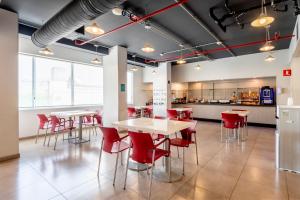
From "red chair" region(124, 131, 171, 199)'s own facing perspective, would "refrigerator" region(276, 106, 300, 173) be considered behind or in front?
in front

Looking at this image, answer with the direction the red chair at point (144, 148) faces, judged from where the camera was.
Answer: facing away from the viewer and to the right of the viewer

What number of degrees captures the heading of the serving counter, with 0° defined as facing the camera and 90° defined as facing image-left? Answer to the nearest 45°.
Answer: approximately 45°

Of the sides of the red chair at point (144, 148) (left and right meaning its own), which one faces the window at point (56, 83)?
left

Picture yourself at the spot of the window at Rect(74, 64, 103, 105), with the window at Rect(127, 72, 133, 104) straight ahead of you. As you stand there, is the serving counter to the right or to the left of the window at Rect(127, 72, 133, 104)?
right

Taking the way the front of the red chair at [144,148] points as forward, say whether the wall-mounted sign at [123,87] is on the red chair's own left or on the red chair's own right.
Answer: on the red chair's own left

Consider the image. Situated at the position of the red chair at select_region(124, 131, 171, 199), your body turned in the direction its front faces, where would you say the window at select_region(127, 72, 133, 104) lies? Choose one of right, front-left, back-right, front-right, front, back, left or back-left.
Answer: front-left

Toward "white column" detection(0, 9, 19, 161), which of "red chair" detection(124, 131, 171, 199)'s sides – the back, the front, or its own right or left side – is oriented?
left

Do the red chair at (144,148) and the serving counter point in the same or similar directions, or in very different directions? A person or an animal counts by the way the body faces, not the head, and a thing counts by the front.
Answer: very different directions

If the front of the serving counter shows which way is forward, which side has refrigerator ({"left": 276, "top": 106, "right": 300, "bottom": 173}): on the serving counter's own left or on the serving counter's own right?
on the serving counter's own left

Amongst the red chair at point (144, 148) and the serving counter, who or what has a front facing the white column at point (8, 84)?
the serving counter

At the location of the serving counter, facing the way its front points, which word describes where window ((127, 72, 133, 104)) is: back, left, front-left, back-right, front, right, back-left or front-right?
front-right
